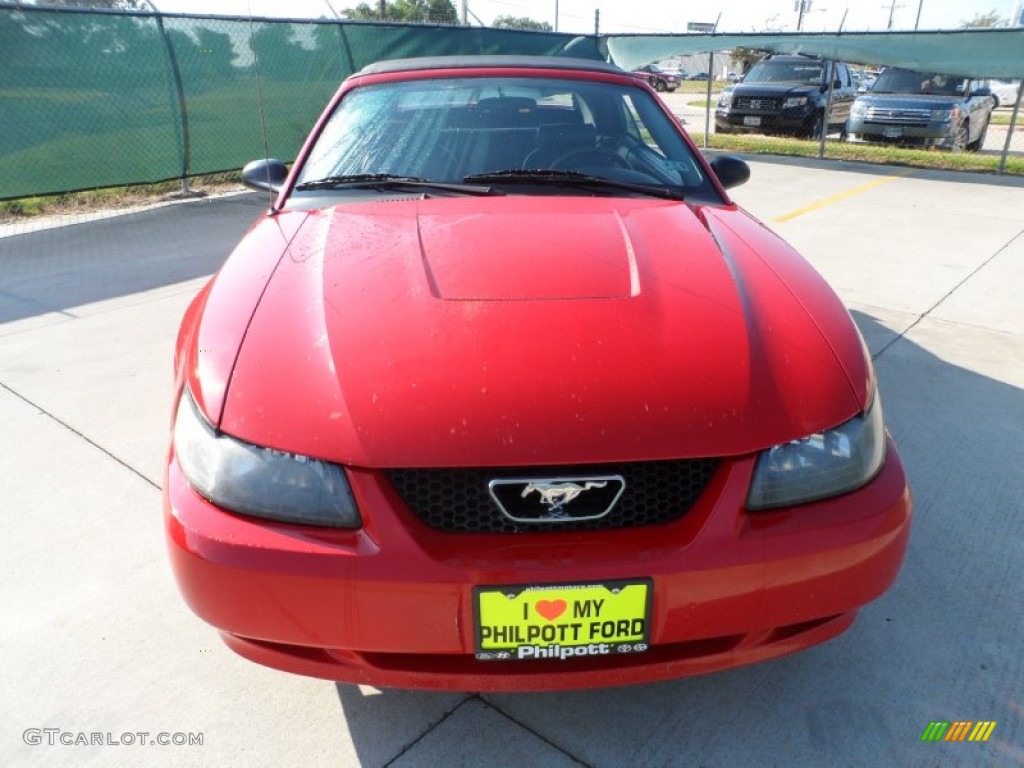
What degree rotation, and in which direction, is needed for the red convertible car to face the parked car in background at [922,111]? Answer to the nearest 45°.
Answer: approximately 135° to its left

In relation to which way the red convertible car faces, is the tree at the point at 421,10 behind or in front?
behind

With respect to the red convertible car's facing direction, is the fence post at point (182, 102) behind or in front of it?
behind

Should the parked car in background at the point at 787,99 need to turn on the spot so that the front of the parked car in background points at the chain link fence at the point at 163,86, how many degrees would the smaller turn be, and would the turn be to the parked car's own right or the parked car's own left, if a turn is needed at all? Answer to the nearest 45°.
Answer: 0° — it already faces it
